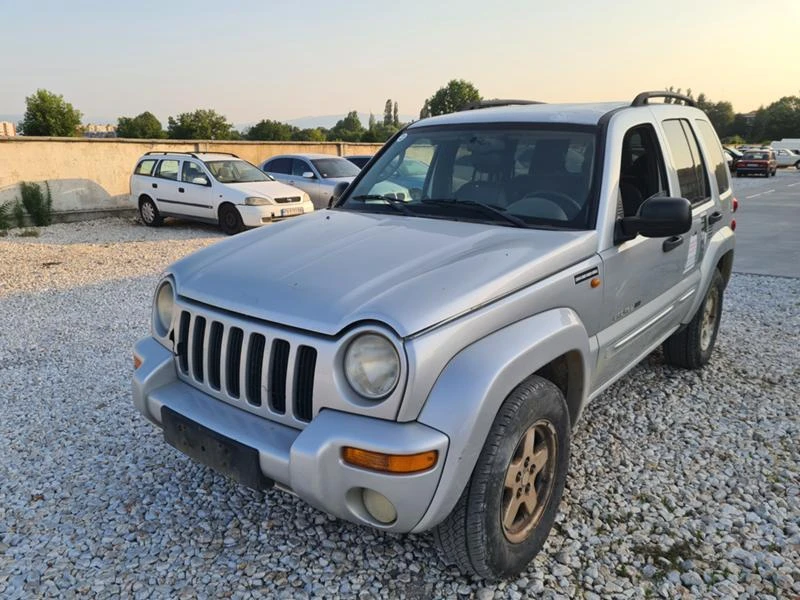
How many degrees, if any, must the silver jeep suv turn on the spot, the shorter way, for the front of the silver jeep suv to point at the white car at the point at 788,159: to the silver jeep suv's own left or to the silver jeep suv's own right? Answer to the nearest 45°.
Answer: approximately 180°

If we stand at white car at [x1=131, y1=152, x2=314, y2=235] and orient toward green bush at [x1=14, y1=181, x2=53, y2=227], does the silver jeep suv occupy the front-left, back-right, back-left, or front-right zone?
back-left

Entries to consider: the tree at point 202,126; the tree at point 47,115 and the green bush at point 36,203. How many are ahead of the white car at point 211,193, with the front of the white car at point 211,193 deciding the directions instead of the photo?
0

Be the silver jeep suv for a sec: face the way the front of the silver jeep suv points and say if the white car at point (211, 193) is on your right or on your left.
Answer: on your right

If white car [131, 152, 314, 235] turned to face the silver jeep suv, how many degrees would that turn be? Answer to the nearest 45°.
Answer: approximately 45° to its right

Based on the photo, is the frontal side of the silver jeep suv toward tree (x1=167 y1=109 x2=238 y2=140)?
no

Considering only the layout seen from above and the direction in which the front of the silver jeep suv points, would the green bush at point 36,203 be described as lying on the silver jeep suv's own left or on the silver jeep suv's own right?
on the silver jeep suv's own right

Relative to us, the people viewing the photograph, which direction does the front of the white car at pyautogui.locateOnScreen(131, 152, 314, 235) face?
facing the viewer and to the right of the viewer

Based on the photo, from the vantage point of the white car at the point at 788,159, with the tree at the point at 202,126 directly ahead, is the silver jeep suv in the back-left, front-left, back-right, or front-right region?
front-left

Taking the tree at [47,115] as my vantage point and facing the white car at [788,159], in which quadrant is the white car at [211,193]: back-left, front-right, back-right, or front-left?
front-right

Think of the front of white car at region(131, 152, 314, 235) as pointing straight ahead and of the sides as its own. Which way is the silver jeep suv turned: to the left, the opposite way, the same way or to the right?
to the right

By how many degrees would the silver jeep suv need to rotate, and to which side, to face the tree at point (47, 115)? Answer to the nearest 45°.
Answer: approximately 90° to its right

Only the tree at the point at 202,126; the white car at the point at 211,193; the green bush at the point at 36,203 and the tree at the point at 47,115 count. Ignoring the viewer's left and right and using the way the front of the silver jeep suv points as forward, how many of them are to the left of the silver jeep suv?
0

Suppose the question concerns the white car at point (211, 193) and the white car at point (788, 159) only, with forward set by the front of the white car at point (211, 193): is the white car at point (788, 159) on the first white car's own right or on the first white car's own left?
on the first white car's own left

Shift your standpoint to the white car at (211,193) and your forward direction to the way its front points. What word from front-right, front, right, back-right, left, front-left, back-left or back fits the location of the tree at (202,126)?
back-left

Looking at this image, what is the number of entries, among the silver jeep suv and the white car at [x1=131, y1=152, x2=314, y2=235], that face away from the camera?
0
